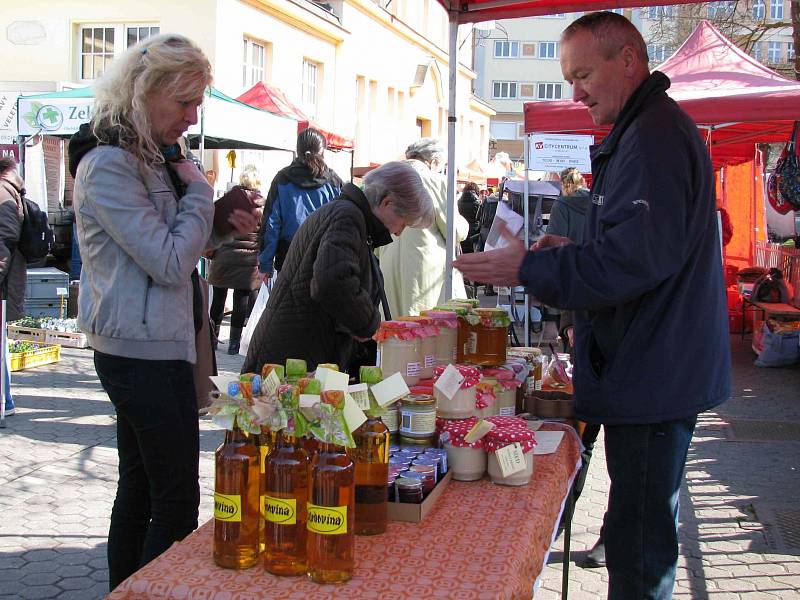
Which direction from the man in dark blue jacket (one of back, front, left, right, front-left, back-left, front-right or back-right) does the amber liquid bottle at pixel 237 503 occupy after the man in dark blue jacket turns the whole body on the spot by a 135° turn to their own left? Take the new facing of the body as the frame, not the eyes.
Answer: right

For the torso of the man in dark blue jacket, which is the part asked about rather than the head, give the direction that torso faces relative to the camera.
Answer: to the viewer's left

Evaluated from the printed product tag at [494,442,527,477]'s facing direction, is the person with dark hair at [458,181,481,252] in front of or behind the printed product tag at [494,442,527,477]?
behind

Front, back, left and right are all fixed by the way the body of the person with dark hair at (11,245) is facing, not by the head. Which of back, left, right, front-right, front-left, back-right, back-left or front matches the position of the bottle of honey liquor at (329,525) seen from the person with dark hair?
left

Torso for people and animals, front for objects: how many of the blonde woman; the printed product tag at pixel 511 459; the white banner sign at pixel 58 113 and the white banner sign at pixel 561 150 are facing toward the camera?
3

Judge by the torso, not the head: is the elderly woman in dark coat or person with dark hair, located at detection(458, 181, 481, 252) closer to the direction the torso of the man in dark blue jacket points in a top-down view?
the elderly woman in dark coat

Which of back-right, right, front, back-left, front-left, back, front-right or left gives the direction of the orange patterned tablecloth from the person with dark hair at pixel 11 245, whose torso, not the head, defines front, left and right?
left

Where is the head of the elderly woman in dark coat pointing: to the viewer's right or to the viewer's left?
to the viewer's right

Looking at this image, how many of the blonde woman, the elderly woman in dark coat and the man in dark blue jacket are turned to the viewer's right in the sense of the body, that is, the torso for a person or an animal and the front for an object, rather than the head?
2

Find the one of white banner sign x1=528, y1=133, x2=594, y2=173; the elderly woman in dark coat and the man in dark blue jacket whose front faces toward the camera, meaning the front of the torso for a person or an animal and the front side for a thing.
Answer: the white banner sign

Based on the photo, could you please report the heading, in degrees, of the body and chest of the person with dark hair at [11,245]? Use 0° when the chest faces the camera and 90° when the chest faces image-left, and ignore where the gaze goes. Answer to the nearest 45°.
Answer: approximately 90°

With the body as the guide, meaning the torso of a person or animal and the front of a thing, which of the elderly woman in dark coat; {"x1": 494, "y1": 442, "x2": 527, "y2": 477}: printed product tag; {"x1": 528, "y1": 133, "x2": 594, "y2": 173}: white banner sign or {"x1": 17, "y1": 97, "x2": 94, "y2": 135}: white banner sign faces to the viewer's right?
the elderly woman in dark coat

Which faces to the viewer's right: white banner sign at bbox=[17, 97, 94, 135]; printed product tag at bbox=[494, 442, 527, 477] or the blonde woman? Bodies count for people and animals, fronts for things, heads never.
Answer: the blonde woman

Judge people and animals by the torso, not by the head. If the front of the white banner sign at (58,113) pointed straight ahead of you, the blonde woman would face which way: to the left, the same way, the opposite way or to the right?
to the left

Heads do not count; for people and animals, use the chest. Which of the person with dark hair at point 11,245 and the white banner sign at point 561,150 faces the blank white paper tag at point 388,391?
the white banner sign

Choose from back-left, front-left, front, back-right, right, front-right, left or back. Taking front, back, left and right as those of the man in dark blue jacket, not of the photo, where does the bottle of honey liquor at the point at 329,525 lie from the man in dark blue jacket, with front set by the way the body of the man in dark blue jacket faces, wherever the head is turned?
front-left

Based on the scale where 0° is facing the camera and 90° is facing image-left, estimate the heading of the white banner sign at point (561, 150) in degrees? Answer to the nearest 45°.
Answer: approximately 0°

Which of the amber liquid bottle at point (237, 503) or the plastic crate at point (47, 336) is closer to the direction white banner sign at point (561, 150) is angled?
the amber liquid bottle
